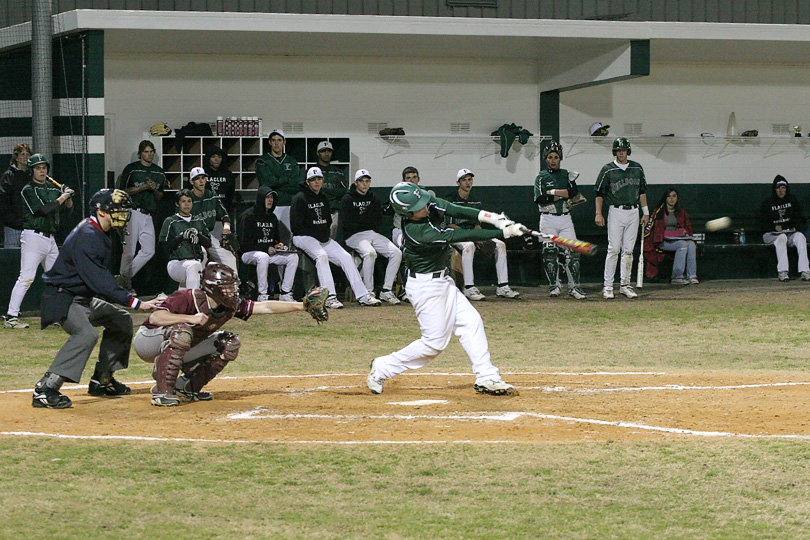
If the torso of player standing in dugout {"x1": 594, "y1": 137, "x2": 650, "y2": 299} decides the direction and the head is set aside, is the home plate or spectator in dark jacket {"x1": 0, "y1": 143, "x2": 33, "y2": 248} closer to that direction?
the home plate

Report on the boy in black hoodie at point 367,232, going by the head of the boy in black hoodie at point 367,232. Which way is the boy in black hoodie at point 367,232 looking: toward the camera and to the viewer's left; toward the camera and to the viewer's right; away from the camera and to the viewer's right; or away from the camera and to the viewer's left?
toward the camera and to the viewer's right

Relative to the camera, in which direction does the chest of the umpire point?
to the viewer's right

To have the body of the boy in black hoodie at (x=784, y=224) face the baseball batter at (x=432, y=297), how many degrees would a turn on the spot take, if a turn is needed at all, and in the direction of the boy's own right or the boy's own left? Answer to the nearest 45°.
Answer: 0° — they already face them

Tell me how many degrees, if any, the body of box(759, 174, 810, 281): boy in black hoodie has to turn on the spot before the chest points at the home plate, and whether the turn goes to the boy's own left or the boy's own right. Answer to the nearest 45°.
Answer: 0° — they already face it

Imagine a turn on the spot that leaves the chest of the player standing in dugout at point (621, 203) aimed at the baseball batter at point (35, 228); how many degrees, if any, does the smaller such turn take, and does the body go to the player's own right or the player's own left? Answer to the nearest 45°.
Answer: approximately 45° to the player's own right

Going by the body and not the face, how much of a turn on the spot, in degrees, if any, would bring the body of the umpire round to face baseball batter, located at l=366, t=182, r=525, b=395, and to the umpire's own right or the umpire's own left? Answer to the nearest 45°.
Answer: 0° — they already face them

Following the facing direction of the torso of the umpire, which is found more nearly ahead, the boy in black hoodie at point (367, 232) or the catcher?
the catcher

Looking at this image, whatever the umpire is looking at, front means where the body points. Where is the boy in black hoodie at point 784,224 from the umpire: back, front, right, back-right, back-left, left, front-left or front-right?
front-left

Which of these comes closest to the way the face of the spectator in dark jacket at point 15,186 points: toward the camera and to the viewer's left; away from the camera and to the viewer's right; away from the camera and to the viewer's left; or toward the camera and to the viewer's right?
toward the camera and to the viewer's right

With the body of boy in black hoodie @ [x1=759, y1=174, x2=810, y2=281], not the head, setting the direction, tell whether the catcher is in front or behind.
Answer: in front

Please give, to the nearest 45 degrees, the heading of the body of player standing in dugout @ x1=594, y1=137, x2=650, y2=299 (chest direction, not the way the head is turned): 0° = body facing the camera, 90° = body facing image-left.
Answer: approximately 0°

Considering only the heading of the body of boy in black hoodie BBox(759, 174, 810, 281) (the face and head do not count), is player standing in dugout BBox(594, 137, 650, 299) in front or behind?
in front
